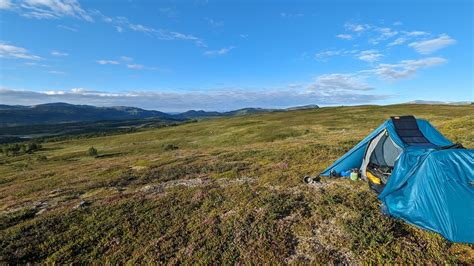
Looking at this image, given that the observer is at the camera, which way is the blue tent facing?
facing the viewer and to the left of the viewer
